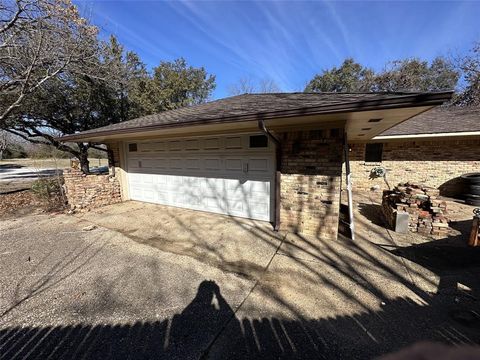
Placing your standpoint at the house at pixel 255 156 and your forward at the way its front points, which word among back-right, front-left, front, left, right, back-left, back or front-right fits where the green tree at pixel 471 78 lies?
back

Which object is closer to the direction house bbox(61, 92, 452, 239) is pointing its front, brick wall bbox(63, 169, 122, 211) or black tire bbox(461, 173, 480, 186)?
the brick wall

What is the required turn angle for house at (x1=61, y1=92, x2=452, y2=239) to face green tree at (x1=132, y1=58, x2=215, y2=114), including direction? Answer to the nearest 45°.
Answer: approximately 90° to its right

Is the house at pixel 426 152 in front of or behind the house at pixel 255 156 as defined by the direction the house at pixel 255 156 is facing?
behind

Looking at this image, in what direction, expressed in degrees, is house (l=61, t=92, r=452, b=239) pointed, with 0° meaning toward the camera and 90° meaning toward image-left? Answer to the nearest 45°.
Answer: approximately 45°
